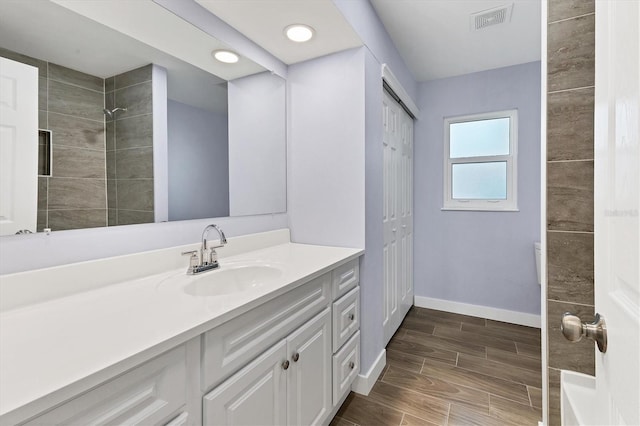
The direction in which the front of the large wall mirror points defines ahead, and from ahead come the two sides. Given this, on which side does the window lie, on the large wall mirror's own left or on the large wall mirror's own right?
on the large wall mirror's own left

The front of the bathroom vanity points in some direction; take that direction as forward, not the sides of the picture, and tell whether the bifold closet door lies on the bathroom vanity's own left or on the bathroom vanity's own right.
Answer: on the bathroom vanity's own left

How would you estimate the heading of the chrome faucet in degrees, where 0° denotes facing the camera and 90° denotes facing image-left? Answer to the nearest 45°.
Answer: approximately 315°

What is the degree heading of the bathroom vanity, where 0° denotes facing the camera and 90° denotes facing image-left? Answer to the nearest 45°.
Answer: approximately 315°

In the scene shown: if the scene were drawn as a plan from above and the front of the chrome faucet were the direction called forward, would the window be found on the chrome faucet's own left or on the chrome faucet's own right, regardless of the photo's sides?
on the chrome faucet's own left

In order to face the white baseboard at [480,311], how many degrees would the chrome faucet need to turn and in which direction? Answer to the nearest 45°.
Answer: approximately 45° to its left

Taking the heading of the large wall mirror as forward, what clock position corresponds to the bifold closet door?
The bifold closet door is roughly at 10 o'clock from the large wall mirror.

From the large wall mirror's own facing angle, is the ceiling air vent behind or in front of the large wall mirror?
in front

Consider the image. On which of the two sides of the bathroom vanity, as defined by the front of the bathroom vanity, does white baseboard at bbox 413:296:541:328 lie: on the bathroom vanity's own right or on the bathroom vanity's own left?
on the bathroom vanity's own left

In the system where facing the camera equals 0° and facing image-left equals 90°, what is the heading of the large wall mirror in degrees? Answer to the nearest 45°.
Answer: approximately 315°
